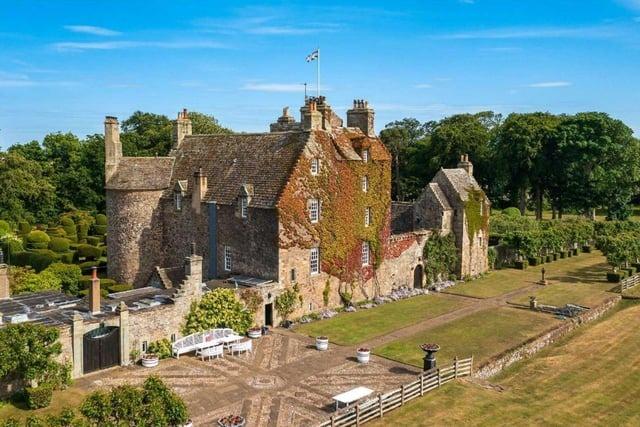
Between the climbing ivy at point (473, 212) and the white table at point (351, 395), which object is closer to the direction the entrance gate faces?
the white table

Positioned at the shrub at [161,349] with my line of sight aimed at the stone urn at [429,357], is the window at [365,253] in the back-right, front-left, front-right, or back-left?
front-left

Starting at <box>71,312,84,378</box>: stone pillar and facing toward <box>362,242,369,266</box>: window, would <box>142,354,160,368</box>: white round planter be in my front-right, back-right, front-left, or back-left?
front-right

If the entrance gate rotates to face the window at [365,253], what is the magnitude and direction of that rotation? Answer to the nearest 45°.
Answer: approximately 90° to its left

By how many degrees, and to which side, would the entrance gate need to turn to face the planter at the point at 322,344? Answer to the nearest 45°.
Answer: approximately 45° to its left

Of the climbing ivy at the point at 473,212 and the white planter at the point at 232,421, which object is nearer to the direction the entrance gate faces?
the white planter

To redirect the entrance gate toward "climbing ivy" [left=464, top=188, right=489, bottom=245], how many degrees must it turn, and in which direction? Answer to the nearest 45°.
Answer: approximately 90° to its left

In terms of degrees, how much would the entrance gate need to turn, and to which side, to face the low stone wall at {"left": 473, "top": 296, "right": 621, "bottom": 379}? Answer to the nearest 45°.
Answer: approximately 45° to its left

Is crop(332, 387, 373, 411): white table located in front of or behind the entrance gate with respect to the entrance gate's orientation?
in front

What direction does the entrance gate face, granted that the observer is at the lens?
facing the viewer and to the right of the viewer

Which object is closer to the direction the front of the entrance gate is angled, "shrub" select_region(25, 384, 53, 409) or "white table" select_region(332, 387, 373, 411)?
the white table

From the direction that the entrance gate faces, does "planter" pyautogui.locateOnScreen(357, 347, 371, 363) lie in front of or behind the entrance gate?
in front

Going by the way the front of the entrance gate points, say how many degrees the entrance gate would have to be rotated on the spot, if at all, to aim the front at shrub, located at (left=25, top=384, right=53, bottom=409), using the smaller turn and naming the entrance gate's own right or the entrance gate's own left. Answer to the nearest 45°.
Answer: approximately 90° to the entrance gate's own right

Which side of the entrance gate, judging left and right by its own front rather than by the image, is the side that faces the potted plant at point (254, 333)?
left

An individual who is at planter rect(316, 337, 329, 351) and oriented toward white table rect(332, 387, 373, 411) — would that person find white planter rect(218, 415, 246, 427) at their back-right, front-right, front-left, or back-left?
front-right

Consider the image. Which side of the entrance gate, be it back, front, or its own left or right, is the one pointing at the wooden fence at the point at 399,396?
front
